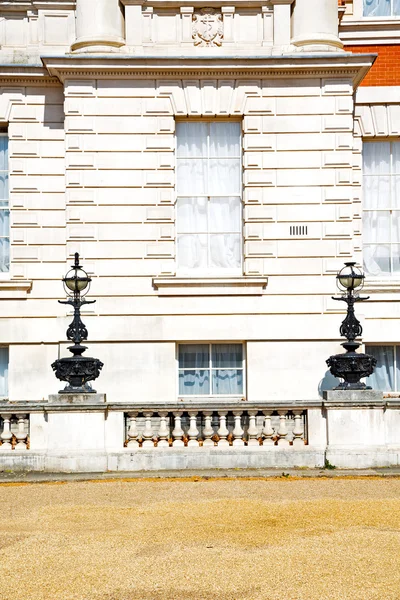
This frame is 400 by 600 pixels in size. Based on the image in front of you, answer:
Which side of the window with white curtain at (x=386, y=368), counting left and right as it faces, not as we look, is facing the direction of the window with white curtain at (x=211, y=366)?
right

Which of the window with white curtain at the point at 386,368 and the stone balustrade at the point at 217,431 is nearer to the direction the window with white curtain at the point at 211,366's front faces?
the stone balustrade

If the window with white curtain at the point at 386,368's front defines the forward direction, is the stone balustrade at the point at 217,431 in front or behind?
in front

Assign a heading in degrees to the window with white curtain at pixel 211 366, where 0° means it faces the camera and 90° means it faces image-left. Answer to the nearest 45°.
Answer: approximately 0°

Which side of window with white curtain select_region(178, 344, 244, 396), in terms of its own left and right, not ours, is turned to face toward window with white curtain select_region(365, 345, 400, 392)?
left

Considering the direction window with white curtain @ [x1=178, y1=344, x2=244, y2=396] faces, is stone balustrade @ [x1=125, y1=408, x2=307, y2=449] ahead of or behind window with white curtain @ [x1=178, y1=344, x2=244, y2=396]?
ahead

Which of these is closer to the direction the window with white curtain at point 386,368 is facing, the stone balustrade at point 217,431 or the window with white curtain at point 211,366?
the stone balustrade

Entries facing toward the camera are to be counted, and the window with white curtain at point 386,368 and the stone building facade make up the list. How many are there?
2
